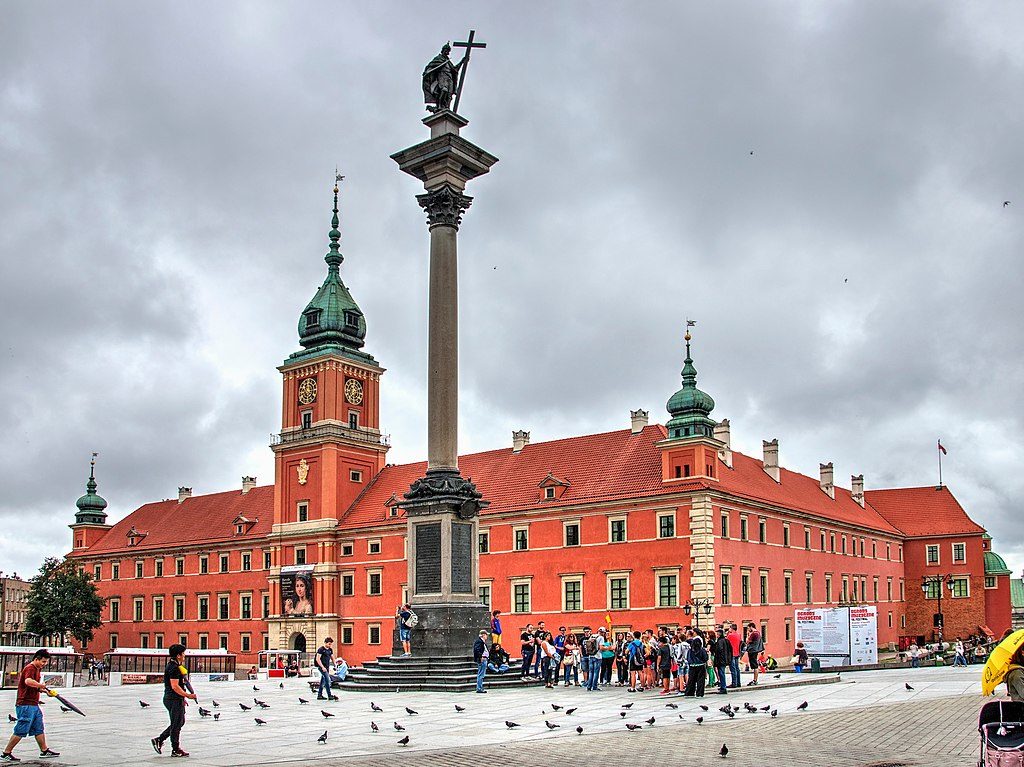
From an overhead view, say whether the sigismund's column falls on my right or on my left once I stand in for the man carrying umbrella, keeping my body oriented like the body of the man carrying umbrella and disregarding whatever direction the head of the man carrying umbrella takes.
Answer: on my left

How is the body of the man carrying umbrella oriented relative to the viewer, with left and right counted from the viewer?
facing to the right of the viewer

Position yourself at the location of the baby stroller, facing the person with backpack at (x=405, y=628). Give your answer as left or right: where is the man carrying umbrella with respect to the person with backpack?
left

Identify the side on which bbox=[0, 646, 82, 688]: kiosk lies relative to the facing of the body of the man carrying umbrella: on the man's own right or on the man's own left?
on the man's own left

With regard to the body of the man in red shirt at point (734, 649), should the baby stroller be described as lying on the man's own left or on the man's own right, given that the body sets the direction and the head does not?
on the man's own left

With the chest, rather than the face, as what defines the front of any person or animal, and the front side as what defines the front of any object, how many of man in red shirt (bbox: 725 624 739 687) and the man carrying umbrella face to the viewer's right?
1
